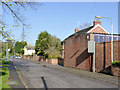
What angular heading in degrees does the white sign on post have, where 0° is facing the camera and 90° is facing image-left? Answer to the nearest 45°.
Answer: approximately 0°
